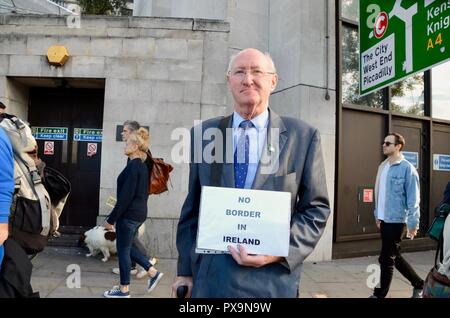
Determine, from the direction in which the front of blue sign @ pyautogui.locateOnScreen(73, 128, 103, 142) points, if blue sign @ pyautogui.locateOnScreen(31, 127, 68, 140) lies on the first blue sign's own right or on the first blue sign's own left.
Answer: on the first blue sign's own right

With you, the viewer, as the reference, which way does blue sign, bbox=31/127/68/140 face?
facing the viewer

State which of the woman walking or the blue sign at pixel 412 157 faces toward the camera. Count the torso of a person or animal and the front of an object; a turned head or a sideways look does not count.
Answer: the blue sign

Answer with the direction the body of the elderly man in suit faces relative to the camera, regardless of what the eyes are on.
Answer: toward the camera

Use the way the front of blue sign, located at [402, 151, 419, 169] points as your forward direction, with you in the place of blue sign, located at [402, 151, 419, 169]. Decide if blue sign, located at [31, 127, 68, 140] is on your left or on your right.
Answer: on your right

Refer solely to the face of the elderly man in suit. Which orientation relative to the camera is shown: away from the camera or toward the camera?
toward the camera

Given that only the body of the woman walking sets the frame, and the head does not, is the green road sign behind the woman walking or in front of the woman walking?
behind

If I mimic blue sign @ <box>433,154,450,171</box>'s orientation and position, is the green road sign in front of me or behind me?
in front

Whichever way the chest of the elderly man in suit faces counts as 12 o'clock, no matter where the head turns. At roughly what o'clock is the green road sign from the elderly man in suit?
The green road sign is roughly at 7 o'clock from the elderly man in suit.

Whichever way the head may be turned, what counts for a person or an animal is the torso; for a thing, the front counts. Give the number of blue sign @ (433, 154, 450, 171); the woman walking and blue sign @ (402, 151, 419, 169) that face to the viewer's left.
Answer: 1

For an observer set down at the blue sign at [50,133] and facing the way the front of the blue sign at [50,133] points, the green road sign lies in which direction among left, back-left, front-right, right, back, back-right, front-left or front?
front-left

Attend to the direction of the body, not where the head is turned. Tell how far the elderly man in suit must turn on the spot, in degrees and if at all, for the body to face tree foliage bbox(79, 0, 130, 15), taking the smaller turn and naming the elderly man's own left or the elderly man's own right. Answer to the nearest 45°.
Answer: approximately 135° to the elderly man's own right

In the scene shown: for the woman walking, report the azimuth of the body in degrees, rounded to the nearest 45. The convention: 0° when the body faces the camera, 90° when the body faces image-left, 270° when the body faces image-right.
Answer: approximately 90°

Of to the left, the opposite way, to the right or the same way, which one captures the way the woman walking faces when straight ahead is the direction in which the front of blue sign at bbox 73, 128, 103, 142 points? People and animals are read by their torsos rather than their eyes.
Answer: to the right
